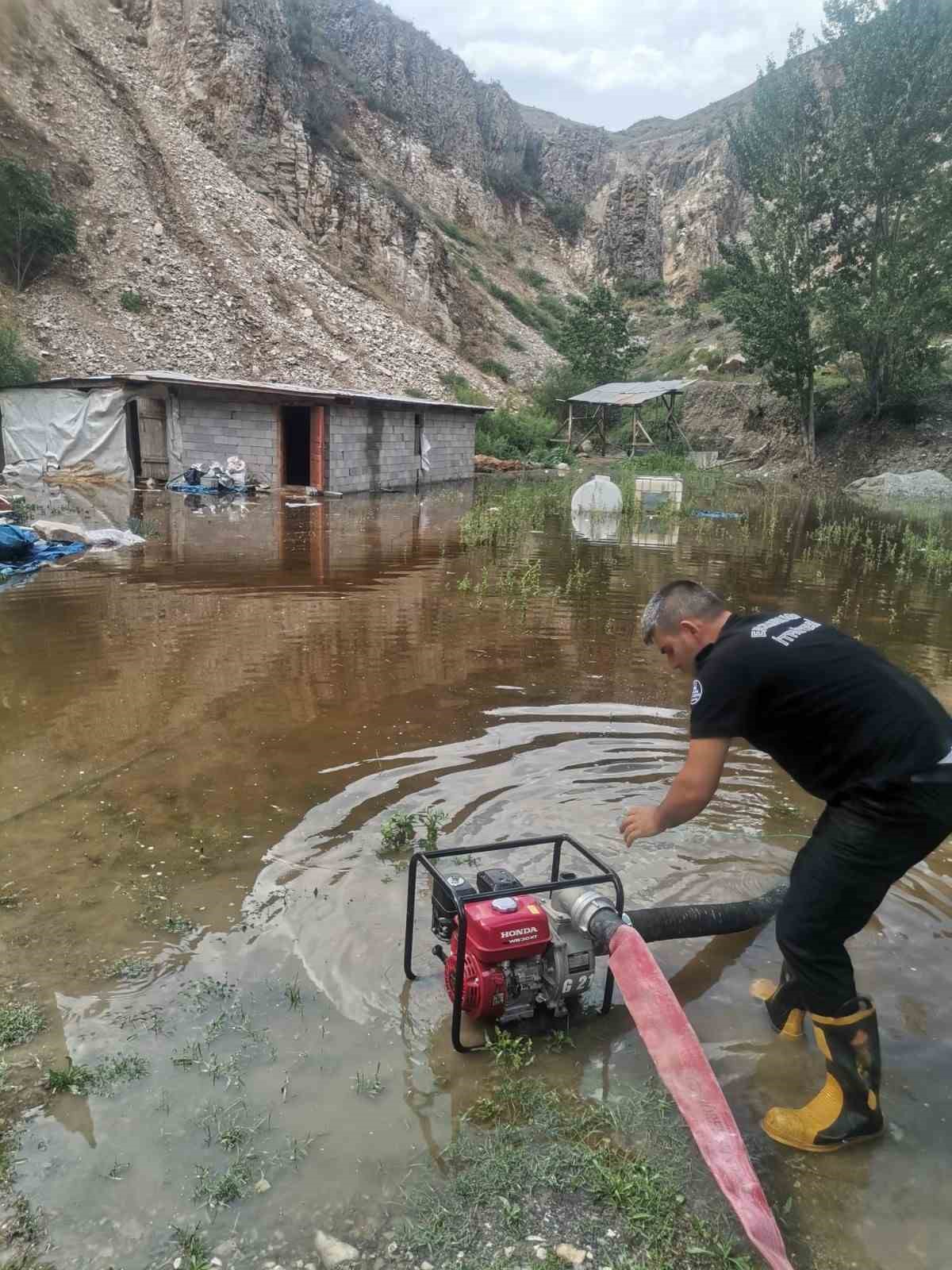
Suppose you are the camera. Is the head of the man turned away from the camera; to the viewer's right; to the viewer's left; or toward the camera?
to the viewer's left

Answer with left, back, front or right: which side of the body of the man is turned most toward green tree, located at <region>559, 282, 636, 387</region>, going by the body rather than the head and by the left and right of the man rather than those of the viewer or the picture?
right

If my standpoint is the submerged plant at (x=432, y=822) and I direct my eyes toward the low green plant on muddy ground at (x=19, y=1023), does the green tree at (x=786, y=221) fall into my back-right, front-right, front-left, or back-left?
back-right

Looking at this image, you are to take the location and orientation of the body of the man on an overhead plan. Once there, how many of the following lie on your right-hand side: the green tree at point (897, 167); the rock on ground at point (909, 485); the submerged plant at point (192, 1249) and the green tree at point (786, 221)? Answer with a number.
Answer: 3

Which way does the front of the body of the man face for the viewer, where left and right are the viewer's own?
facing to the left of the viewer

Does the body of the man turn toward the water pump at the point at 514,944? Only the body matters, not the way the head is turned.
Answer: yes

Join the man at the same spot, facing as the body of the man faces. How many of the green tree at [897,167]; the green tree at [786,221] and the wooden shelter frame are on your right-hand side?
3

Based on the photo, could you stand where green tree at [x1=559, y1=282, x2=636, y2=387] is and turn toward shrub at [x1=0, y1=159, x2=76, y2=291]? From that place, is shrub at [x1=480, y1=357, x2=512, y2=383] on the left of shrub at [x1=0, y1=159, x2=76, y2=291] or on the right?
right

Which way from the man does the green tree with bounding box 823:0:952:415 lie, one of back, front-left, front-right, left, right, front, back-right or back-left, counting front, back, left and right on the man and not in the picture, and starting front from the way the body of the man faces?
right

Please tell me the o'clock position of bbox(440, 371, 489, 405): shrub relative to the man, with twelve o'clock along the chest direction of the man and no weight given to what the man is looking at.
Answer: The shrub is roughly at 2 o'clock from the man.
